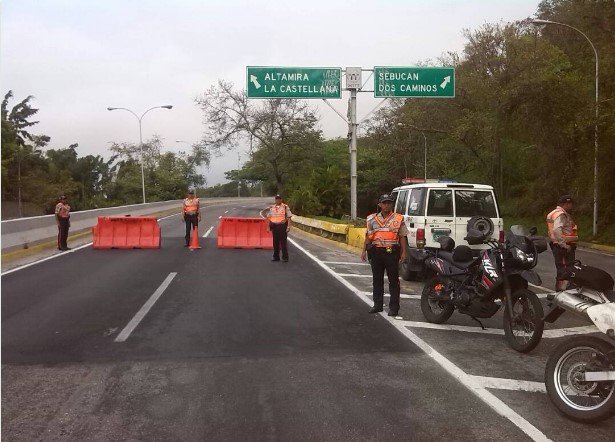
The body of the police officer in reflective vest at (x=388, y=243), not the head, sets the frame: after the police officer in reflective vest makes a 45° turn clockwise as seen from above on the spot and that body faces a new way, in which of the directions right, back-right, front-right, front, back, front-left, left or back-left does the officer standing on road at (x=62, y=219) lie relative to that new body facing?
right

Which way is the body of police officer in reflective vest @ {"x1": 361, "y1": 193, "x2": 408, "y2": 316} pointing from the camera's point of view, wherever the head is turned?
toward the camera

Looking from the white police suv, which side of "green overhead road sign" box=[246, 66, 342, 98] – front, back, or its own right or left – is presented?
front

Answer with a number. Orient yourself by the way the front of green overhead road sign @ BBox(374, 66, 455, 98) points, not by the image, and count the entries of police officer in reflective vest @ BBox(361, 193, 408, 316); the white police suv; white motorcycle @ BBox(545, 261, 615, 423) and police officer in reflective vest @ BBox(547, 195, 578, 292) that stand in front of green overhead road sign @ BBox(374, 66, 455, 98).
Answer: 4

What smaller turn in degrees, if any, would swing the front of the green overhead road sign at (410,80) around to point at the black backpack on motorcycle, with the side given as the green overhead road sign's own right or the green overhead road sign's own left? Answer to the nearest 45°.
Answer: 0° — it already faces it

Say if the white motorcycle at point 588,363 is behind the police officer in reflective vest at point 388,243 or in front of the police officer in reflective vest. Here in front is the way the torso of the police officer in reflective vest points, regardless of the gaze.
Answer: in front

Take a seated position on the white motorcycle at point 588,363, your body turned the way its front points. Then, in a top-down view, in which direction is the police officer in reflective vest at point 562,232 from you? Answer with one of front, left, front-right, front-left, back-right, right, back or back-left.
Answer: left

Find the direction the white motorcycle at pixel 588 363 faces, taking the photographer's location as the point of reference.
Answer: facing to the right of the viewer

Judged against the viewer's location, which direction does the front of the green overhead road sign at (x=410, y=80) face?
facing the viewer

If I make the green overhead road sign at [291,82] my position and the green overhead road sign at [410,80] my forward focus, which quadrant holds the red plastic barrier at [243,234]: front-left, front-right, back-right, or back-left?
back-right

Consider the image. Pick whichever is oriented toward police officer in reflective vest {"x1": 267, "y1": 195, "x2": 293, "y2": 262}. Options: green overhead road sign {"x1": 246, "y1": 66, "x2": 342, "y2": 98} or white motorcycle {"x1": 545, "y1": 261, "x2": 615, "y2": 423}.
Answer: the green overhead road sign
